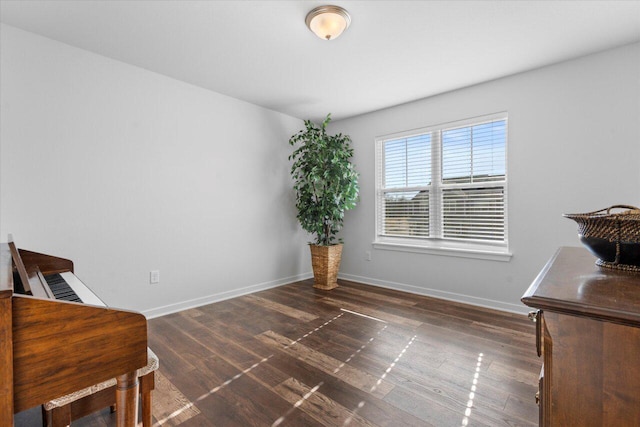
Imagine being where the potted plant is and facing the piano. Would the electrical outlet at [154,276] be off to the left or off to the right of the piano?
right

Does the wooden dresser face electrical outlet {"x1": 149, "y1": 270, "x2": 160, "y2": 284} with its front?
yes

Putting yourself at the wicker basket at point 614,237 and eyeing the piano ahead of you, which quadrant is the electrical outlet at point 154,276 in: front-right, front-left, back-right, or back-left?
front-right

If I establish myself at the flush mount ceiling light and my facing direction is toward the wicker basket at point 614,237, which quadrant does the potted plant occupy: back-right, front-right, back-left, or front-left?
back-left

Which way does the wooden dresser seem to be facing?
to the viewer's left

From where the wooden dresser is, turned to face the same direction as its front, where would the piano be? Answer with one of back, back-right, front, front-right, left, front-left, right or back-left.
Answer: front-left

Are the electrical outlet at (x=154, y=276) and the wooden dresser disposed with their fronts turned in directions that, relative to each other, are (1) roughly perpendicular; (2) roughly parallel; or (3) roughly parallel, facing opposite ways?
roughly parallel, facing opposite ways

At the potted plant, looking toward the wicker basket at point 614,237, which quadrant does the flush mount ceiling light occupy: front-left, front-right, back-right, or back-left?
front-right

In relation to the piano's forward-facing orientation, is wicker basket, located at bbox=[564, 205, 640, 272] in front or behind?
in front

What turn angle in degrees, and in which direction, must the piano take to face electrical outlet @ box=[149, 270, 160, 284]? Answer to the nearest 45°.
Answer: approximately 90° to its left

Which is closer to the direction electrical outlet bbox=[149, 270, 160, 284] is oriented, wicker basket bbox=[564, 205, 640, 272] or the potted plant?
the wicker basket

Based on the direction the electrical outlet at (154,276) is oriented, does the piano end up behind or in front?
in front

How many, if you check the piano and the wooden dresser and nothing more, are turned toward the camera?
0

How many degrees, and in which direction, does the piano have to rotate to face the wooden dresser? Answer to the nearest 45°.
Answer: approximately 45° to its right

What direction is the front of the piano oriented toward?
to the viewer's right

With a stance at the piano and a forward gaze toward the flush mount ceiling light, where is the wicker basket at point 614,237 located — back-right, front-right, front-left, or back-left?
front-right
